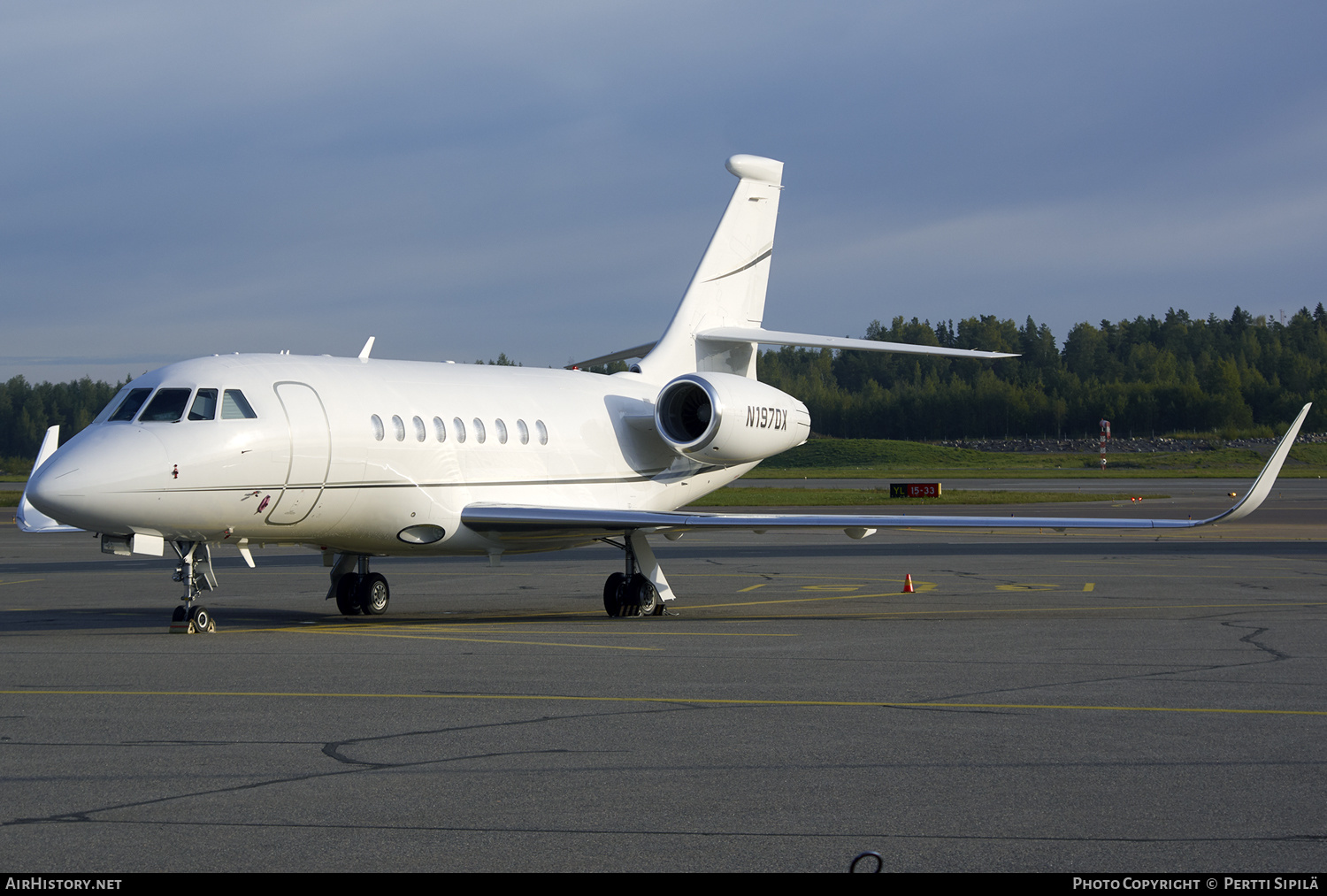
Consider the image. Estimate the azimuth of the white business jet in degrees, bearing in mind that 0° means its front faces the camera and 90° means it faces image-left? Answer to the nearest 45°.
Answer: approximately 45°
